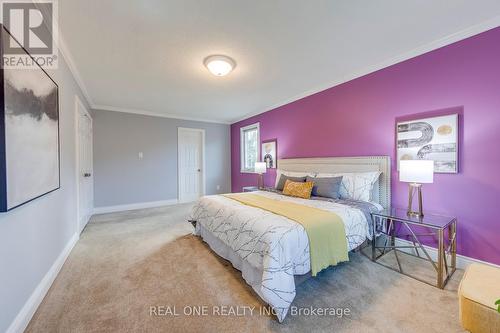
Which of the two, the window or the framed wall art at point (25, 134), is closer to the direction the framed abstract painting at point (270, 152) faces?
the framed wall art

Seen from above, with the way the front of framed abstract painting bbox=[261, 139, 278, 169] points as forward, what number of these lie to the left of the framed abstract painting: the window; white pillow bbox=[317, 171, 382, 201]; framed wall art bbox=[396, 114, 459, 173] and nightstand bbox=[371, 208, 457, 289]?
3

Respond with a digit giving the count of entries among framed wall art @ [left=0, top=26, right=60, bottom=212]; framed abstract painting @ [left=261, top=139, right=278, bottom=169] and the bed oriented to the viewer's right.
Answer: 1

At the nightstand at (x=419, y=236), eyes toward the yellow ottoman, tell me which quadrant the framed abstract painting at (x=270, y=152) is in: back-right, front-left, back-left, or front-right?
back-right

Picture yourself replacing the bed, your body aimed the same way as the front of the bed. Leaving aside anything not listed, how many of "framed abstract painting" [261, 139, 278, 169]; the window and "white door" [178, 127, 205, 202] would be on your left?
0

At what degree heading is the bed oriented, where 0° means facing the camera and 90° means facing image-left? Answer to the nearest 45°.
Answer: approximately 45°

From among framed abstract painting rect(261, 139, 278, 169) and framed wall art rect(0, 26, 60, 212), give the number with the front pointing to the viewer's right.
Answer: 1

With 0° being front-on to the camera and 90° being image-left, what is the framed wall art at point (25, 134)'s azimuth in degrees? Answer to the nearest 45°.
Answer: approximately 270°

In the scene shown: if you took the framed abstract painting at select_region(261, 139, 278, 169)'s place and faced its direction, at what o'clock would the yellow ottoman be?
The yellow ottoman is roughly at 10 o'clock from the framed abstract painting.

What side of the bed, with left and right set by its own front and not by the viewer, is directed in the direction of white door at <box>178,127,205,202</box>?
right

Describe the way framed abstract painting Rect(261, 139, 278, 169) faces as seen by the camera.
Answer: facing the viewer and to the left of the viewer

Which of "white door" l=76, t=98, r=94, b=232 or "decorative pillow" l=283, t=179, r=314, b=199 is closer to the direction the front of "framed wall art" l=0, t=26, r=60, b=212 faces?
the decorative pillow

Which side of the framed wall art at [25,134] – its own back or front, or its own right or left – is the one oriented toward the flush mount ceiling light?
front

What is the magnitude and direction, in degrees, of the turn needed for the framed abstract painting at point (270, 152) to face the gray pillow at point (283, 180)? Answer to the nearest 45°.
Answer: approximately 45° to its left

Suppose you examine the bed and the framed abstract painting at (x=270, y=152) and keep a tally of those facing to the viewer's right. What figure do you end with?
0
